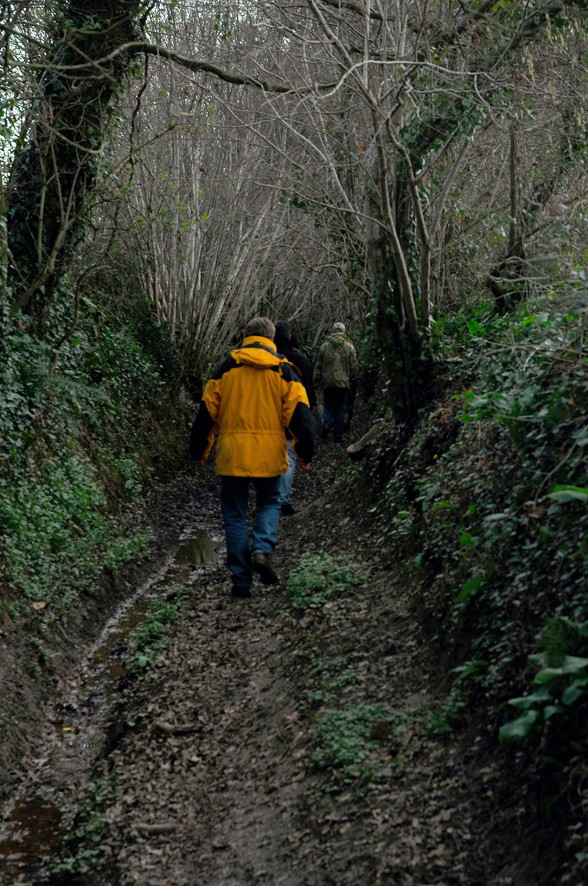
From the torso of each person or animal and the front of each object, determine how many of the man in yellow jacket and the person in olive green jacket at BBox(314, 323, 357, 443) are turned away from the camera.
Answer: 2

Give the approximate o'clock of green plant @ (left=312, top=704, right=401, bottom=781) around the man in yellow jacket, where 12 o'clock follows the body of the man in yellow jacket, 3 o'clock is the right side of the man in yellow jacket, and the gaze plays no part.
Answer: The green plant is roughly at 6 o'clock from the man in yellow jacket.

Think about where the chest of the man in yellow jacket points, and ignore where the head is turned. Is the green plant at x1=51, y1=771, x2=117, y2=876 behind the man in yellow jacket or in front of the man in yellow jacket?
behind

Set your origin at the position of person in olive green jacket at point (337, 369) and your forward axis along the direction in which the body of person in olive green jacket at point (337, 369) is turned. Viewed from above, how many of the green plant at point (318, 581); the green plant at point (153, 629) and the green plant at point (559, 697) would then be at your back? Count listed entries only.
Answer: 3

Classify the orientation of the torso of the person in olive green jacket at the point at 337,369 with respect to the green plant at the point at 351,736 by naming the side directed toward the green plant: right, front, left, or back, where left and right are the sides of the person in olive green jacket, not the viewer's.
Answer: back

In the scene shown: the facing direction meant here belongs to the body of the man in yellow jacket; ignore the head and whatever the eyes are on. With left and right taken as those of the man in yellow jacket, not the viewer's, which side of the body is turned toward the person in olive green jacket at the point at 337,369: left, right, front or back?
front

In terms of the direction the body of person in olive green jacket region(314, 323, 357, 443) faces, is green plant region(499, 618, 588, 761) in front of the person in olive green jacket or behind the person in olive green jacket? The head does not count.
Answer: behind

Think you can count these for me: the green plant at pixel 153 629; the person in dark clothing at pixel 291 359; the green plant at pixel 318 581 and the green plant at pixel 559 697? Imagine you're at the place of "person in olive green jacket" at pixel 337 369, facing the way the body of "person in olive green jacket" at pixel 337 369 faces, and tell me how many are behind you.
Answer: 4

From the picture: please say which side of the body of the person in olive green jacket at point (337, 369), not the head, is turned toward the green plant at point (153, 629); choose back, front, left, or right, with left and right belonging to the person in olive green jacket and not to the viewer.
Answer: back

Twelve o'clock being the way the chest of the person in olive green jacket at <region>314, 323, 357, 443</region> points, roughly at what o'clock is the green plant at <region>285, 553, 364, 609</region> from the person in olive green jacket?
The green plant is roughly at 6 o'clock from the person in olive green jacket.

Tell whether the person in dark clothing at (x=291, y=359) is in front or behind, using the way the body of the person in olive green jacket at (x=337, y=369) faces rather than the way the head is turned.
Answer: behind

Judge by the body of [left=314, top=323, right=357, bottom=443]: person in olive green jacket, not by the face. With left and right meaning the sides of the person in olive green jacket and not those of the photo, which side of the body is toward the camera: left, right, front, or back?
back

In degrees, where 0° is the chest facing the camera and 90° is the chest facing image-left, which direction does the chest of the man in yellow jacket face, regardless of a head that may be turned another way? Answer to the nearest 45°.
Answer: approximately 180°

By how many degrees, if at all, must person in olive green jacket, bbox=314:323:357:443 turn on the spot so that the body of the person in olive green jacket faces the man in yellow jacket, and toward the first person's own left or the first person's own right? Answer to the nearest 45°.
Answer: approximately 180°

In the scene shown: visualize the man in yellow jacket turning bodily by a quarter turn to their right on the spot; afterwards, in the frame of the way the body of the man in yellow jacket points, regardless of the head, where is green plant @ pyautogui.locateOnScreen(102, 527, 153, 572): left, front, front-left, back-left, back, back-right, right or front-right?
back-left

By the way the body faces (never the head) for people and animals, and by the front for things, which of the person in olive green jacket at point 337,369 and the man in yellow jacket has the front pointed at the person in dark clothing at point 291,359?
the man in yellow jacket
